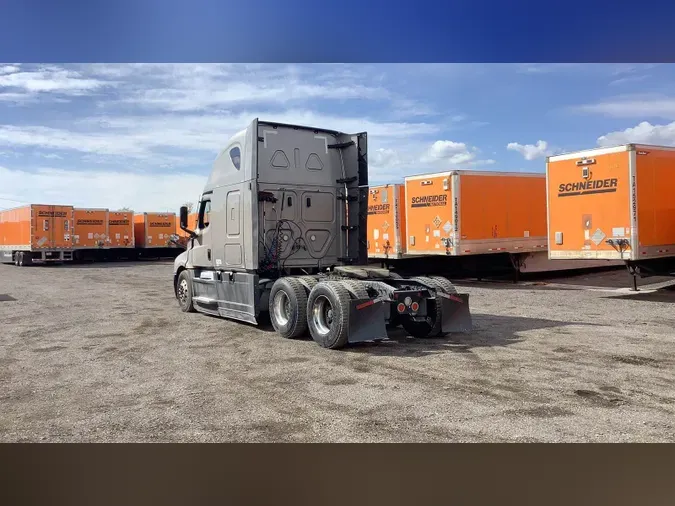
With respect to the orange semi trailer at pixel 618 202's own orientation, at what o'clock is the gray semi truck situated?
The gray semi truck is roughly at 12 o'clock from the orange semi trailer.

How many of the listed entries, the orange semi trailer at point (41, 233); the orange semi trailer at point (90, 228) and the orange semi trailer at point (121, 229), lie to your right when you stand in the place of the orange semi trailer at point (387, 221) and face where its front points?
3

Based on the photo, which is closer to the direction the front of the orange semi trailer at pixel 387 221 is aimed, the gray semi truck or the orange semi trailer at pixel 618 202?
the gray semi truck

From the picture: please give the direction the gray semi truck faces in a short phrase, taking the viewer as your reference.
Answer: facing away from the viewer and to the left of the viewer

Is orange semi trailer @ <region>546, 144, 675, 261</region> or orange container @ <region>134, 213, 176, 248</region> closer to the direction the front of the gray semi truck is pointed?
the orange container

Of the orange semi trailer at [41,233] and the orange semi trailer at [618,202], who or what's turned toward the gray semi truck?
the orange semi trailer at [618,202]
